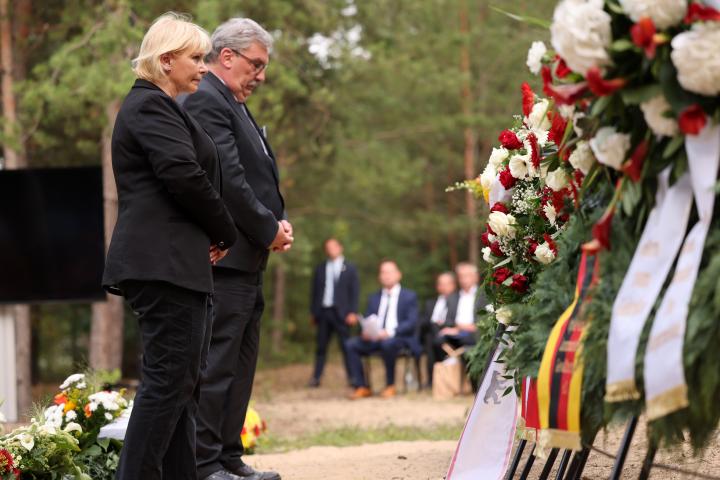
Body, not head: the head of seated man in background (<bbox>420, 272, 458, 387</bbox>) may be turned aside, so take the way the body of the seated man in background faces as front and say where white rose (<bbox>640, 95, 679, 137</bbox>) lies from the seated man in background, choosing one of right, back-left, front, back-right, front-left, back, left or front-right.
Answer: front-left

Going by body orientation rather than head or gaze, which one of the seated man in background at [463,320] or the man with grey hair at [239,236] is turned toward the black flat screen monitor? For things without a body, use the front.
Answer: the seated man in background

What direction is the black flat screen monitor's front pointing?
toward the camera

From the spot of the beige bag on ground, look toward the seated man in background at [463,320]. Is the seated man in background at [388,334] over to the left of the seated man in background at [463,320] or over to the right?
left

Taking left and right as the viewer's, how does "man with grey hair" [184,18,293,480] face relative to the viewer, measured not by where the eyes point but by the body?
facing to the right of the viewer

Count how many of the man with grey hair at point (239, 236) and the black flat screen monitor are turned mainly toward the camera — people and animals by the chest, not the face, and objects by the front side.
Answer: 1

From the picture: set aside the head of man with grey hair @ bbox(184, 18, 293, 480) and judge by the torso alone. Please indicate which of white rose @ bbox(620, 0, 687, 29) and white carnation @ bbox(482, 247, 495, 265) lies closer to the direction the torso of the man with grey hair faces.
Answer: the white carnation

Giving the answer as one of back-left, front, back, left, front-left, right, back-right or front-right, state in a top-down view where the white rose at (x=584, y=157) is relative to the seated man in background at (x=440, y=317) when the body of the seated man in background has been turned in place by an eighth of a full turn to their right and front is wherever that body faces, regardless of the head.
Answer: left

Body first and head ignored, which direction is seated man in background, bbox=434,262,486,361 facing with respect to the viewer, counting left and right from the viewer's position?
facing the viewer and to the left of the viewer

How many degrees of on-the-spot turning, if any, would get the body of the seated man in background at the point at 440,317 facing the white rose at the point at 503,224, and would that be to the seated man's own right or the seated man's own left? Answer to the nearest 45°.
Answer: approximately 45° to the seated man's own left

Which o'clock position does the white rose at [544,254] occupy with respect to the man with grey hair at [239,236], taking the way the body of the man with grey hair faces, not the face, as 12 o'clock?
The white rose is roughly at 1 o'clock from the man with grey hair.

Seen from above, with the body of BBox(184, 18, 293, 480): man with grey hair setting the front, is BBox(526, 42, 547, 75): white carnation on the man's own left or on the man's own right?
on the man's own right

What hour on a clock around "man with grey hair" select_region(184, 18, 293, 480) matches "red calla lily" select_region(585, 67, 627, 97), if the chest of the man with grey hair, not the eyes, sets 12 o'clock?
The red calla lily is roughly at 2 o'clock from the man with grey hair.
